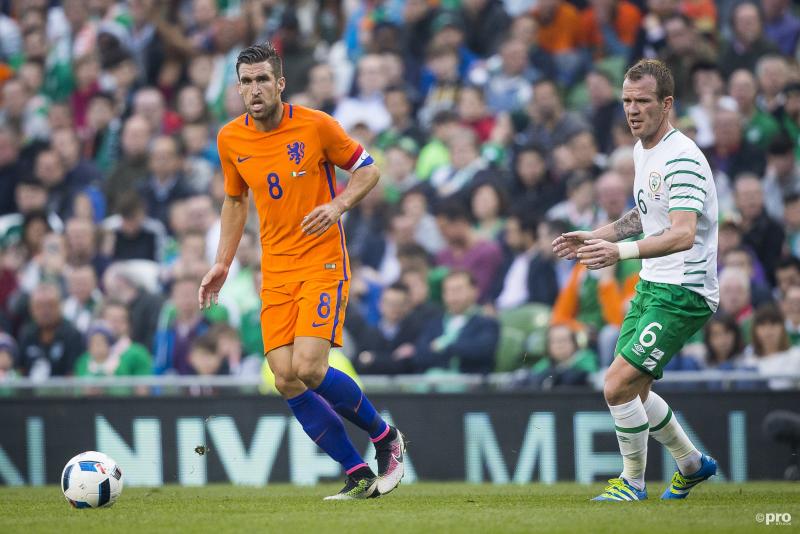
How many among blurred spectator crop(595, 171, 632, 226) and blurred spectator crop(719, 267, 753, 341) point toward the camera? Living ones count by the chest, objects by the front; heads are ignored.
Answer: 2

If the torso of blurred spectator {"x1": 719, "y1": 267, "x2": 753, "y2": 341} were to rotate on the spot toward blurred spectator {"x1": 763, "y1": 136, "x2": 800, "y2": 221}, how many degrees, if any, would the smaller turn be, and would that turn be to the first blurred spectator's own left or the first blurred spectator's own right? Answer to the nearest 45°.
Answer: approximately 180°

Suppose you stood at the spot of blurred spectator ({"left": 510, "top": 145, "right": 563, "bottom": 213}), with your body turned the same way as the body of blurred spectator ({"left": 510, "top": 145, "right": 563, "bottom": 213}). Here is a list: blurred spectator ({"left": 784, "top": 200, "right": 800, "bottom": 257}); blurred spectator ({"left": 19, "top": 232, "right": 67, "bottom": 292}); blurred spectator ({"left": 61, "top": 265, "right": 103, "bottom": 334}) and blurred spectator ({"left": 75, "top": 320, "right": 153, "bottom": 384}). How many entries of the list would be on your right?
3

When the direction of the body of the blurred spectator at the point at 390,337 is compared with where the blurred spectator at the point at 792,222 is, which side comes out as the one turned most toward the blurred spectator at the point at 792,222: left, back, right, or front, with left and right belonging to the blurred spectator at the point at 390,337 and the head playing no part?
left

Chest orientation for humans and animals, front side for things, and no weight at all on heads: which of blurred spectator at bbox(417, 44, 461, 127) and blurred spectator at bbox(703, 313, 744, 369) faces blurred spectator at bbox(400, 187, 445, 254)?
blurred spectator at bbox(417, 44, 461, 127)

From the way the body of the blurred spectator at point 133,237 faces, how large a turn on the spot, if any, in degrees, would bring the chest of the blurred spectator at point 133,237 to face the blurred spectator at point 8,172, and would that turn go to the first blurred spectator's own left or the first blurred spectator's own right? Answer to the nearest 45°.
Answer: approximately 135° to the first blurred spectator's own right

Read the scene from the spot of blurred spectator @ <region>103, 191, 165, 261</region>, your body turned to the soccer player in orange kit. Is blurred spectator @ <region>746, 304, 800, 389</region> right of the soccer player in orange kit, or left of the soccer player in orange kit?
left

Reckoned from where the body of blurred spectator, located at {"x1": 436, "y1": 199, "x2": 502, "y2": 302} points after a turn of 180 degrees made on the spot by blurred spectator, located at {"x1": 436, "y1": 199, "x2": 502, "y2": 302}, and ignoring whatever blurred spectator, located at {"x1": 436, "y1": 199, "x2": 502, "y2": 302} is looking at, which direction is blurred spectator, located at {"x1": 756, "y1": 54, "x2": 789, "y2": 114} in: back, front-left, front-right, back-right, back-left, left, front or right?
front-right

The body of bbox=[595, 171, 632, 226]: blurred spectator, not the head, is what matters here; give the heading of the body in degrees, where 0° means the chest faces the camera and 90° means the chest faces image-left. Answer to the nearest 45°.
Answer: approximately 0°

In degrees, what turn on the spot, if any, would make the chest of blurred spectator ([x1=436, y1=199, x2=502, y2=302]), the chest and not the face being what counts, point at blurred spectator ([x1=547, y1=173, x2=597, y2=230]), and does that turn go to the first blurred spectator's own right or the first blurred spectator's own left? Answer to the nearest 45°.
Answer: approximately 135° to the first blurred spectator's own left

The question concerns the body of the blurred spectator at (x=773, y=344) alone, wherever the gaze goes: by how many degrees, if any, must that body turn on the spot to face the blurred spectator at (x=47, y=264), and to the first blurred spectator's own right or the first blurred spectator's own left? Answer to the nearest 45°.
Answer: approximately 90° to the first blurred spectator's own right
